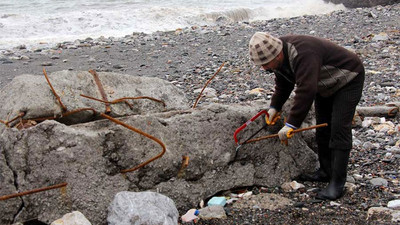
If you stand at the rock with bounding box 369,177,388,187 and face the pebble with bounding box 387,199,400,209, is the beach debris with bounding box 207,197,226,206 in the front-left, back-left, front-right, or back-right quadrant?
front-right

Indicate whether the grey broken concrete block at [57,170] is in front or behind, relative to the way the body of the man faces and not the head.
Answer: in front

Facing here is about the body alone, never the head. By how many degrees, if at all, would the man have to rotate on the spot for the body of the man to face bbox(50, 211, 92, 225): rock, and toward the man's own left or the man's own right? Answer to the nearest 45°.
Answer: approximately 45° to the man's own left

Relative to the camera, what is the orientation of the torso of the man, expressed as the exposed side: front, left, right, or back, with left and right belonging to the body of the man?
left

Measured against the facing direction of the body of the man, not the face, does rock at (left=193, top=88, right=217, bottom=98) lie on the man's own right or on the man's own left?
on the man's own right

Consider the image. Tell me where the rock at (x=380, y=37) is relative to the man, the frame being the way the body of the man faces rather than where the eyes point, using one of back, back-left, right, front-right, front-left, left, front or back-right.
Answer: right

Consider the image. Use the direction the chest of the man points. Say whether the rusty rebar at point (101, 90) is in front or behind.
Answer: in front

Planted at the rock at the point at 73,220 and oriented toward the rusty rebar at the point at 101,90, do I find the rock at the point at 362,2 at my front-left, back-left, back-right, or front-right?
front-right

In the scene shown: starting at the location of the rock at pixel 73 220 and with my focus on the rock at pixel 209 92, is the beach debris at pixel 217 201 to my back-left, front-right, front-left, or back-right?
front-right

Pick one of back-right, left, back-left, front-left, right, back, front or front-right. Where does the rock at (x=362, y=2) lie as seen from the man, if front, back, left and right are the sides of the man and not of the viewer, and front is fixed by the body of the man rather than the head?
right

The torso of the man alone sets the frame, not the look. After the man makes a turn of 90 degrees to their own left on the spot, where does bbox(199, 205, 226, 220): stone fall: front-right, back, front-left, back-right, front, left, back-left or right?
front-right
